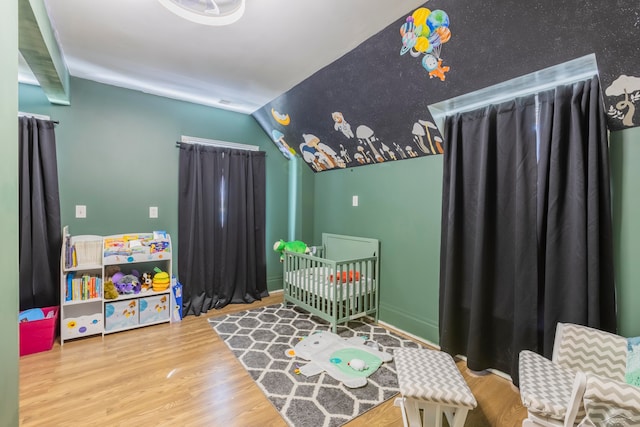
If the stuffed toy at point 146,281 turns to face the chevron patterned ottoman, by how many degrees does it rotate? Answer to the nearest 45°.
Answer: approximately 45° to its left

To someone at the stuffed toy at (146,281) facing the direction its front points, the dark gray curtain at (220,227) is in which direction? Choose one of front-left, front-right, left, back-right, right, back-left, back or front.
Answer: left

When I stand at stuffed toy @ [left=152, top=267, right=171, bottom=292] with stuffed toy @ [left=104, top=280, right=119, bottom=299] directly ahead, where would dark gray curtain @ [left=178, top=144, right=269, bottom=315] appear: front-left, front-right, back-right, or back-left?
back-right

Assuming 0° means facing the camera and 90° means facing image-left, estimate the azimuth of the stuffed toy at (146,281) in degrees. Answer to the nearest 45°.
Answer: approximately 0°

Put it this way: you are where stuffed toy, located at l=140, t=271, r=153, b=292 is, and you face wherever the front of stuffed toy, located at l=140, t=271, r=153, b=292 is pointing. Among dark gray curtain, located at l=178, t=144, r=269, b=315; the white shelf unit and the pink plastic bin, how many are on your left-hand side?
1

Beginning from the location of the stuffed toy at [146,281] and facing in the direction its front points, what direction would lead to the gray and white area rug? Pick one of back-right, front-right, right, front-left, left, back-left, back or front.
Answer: front-left

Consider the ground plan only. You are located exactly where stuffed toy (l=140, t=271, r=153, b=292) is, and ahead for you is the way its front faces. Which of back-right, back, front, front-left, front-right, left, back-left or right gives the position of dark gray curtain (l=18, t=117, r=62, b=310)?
right

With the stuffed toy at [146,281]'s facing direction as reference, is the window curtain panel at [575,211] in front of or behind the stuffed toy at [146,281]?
in front
